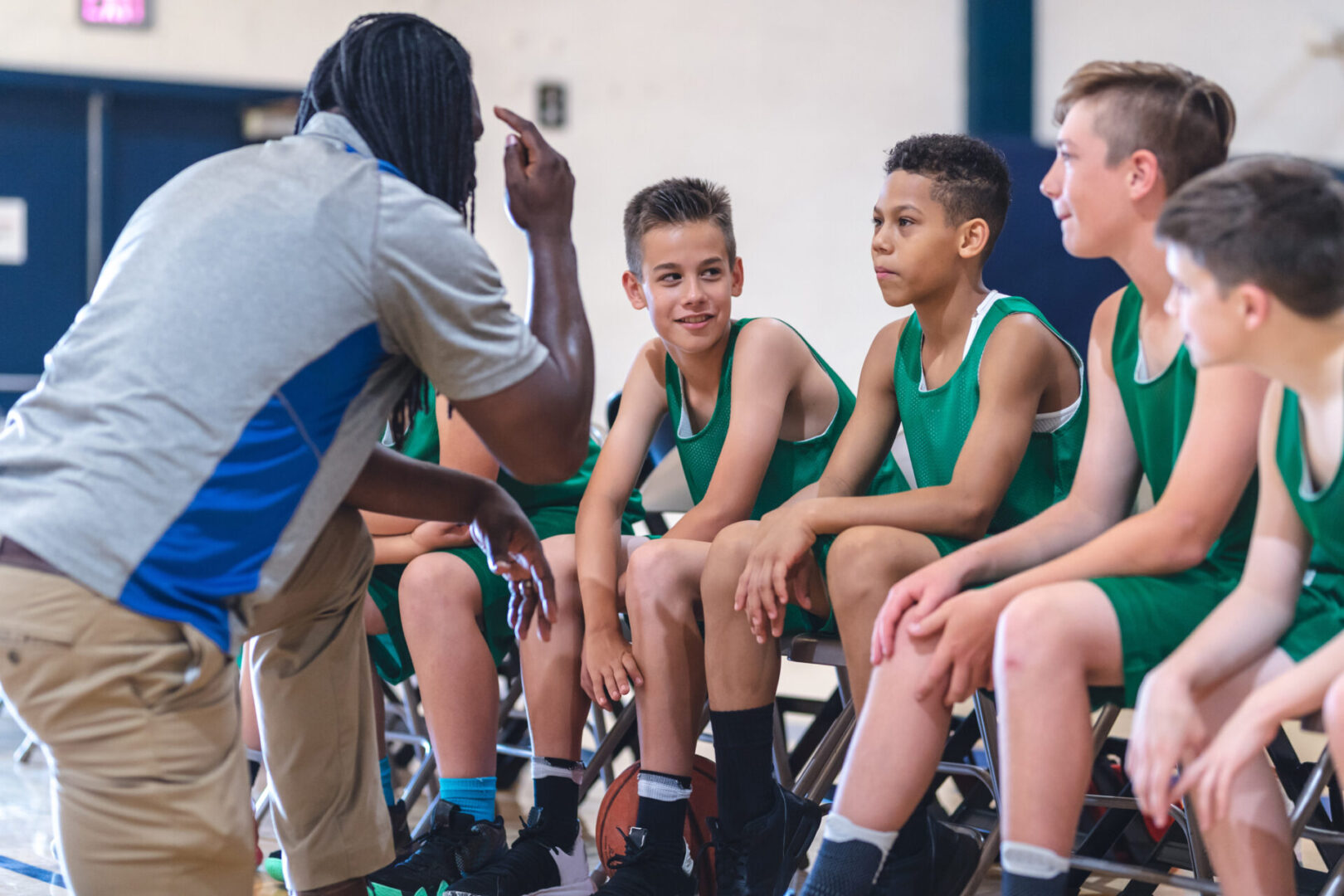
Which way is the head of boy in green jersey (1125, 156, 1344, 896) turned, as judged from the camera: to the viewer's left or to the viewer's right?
to the viewer's left

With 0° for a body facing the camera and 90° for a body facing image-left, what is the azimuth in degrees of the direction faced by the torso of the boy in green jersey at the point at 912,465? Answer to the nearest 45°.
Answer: approximately 45°

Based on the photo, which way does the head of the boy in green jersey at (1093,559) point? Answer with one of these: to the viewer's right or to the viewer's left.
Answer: to the viewer's left

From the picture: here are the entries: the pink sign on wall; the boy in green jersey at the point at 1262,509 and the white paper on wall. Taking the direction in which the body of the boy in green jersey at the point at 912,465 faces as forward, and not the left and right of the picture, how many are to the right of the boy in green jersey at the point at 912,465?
2

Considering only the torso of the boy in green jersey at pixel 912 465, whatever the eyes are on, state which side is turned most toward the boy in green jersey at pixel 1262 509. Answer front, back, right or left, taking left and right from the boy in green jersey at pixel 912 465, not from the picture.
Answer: left

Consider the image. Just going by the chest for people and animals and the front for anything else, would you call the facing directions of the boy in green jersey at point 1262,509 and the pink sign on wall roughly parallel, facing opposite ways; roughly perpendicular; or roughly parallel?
roughly perpendicular

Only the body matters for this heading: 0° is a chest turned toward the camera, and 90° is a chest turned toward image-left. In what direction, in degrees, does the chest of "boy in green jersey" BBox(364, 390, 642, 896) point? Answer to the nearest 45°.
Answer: approximately 45°

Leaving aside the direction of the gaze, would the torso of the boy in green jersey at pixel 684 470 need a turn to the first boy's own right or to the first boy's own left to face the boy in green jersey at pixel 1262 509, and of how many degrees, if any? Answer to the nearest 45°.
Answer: approximately 90° to the first boy's own left
